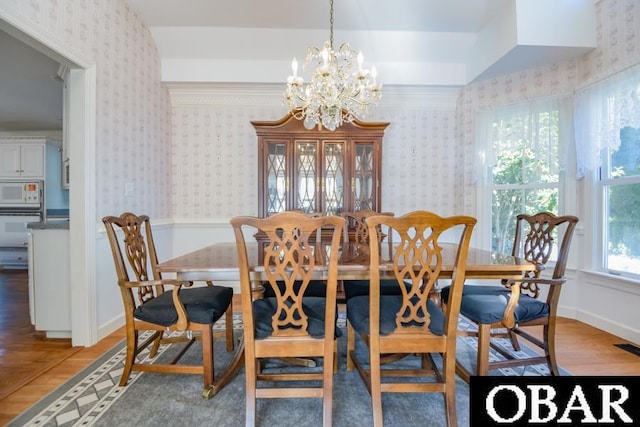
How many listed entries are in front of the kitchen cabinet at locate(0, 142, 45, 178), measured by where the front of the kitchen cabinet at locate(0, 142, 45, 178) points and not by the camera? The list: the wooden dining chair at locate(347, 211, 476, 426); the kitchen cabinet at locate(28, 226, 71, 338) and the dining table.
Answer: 3

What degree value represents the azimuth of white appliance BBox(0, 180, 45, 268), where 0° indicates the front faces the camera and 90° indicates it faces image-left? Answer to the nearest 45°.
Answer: approximately 0°

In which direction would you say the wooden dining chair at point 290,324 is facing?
away from the camera

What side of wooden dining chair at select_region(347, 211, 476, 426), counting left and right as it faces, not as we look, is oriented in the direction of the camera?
back

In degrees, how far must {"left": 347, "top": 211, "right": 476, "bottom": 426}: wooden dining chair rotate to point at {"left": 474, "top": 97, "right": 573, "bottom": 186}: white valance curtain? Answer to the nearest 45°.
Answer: approximately 45° to its right

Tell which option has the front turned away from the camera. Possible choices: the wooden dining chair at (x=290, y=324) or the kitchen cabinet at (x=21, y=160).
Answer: the wooden dining chair

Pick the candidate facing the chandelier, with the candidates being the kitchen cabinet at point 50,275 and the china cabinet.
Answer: the china cabinet

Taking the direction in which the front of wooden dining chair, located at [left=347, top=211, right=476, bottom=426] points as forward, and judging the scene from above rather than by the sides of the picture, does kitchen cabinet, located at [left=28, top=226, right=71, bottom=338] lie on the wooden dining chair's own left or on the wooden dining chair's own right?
on the wooden dining chair's own left

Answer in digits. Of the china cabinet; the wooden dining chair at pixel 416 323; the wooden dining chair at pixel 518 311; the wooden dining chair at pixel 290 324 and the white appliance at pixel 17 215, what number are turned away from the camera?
2

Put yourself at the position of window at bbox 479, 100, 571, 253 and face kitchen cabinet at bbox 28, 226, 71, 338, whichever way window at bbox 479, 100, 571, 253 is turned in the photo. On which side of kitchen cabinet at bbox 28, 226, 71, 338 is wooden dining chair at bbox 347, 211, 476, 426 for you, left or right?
left

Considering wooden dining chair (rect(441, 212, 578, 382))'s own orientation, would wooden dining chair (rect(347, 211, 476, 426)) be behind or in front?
in front
